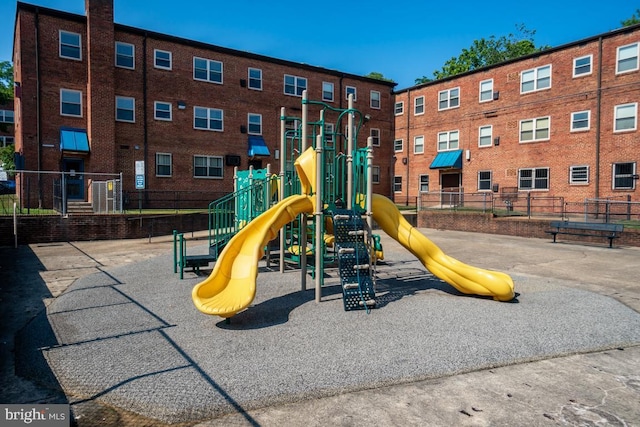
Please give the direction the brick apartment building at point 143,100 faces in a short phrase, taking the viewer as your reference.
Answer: facing the viewer and to the right of the viewer

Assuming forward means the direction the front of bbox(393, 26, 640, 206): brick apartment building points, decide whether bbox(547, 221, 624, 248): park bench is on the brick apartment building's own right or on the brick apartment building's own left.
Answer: on the brick apartment building's own left

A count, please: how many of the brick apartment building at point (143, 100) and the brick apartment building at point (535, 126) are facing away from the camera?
0

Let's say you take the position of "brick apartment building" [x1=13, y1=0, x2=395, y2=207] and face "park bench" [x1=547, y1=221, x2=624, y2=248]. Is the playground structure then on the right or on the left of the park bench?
right

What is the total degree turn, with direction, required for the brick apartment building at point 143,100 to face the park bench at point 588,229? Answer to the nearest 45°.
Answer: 0° — it already faces it

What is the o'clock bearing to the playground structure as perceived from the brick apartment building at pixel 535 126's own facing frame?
The playground structure is roughly at 11 o'clock from the brick apartment building.

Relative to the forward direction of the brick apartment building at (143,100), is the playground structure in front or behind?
in front

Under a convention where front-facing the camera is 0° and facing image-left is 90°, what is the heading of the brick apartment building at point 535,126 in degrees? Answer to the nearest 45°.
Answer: approximately 45°

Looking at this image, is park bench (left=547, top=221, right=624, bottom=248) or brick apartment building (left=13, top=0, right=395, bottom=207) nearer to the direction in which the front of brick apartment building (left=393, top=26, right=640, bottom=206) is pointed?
the brick apartment building
